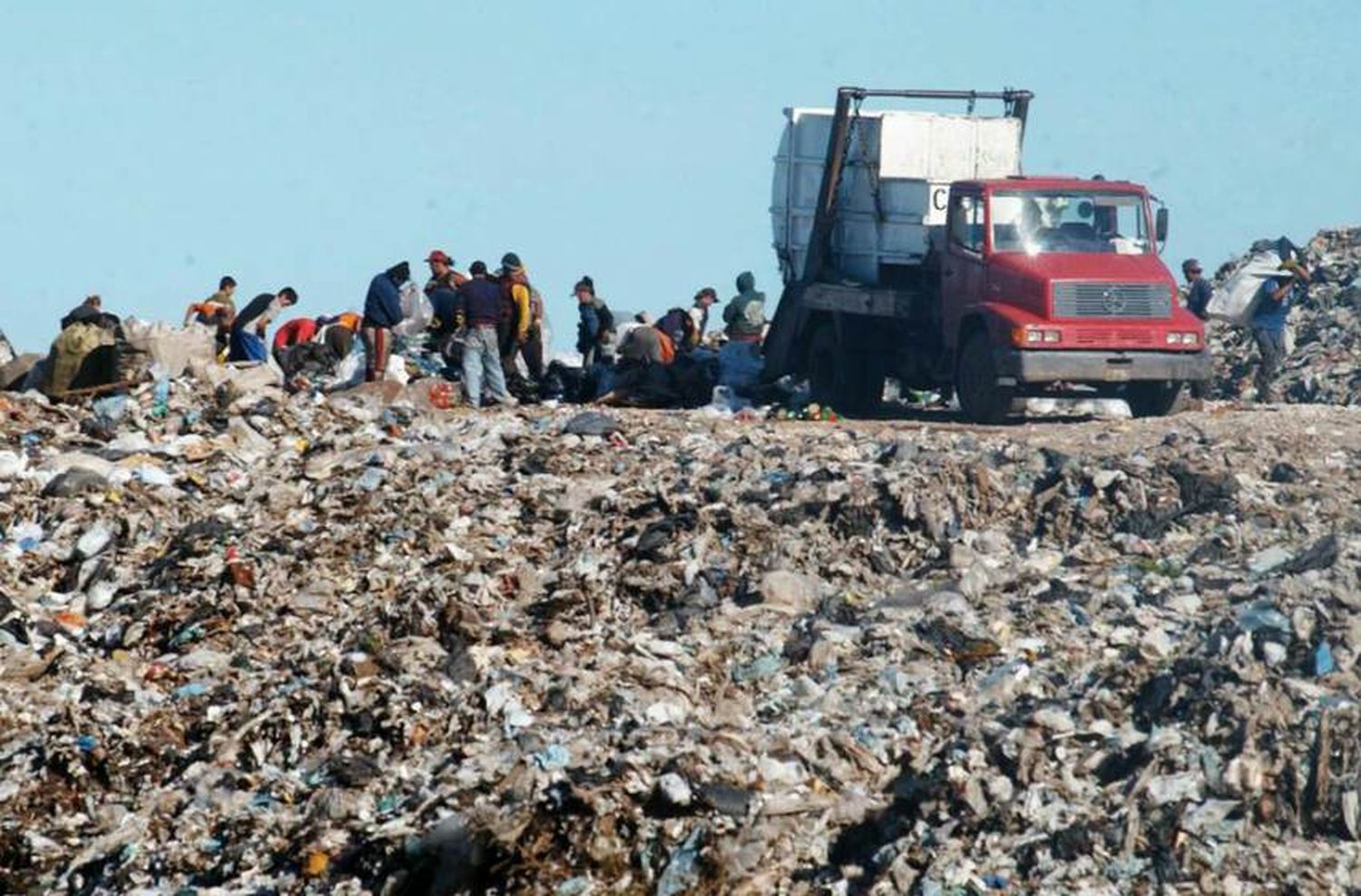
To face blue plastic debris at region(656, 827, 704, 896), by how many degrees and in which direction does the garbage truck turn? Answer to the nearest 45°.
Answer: approximately 45° to its right

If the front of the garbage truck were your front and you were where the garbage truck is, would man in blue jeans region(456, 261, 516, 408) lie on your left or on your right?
on your right

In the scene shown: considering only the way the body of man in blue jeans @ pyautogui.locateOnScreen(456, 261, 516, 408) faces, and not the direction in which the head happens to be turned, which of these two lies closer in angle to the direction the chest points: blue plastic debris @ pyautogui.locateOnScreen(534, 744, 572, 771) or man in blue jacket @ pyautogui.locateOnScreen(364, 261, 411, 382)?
the man in blue jacket

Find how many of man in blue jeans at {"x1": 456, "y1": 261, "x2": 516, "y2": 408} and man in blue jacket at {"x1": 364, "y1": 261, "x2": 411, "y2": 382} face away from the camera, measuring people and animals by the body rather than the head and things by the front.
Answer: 1

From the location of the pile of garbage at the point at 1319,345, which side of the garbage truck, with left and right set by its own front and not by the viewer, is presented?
left

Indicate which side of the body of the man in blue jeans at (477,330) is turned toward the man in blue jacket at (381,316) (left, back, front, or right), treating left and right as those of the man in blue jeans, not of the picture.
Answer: left

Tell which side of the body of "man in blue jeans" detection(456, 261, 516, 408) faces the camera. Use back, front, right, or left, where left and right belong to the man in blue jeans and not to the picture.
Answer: back

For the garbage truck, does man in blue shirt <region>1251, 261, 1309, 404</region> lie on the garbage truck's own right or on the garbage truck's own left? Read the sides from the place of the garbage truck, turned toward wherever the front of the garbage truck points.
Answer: on the garbage truck's own left
